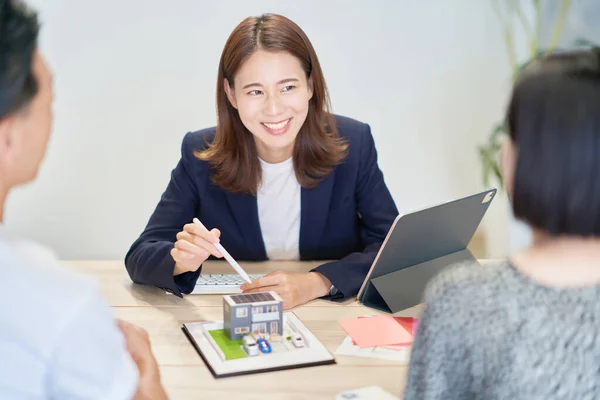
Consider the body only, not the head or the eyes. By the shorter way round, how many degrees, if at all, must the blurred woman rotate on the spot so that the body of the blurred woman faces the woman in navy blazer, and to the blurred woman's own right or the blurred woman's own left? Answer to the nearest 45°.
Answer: approximately 45° to the blurred woman's own left

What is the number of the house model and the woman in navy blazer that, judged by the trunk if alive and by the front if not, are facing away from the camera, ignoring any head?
0

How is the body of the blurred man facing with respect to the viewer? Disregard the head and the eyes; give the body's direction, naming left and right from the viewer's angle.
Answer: facing away from the viewer and to the right of the viewer

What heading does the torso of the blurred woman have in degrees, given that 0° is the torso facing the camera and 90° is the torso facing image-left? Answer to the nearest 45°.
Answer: approximately 180°

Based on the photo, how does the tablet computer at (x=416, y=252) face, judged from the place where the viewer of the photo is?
facing away from the viewer and to the left of the viewer

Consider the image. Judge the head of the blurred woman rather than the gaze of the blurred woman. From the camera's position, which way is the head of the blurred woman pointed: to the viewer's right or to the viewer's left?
to the viewer's left

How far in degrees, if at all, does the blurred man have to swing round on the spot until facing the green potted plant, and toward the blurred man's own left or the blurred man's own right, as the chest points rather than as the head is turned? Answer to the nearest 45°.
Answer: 0° — they already face it

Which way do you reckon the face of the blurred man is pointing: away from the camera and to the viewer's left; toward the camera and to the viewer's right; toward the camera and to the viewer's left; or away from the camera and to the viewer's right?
away from the camera and to the viewer's right

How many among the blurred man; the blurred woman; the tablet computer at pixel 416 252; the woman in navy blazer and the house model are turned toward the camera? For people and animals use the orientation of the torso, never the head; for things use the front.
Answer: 2
